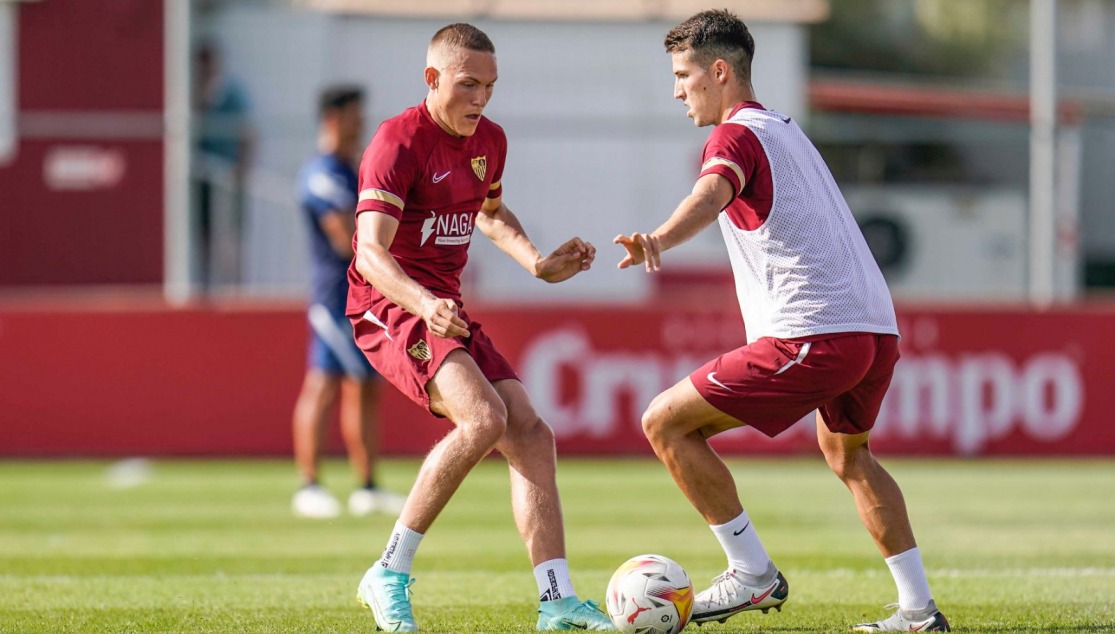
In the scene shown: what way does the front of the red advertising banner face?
toward the camera

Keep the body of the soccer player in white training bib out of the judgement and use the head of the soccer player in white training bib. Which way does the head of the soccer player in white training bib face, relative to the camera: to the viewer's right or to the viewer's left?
to the viewer's left

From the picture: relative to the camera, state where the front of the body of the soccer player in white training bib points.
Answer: to the viewer's left

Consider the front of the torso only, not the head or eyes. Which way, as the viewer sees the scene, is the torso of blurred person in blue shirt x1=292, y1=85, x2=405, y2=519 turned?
to the viewer's right

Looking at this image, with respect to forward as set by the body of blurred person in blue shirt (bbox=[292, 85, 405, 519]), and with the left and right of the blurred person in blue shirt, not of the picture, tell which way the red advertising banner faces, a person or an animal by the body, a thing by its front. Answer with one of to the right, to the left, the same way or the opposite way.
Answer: to the right

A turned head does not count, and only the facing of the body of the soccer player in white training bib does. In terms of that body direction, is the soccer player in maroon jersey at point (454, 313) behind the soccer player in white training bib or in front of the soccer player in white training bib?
in front

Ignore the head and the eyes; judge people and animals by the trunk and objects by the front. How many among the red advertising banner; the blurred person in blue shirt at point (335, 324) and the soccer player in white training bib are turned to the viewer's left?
1

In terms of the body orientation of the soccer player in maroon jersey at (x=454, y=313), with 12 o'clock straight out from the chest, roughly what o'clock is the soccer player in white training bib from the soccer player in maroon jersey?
The soccer player in white training bib is roughly at 11 o'clock from the soccer player in maroon jersey.

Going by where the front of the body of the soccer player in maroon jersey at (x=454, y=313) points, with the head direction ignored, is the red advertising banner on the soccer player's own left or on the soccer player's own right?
on the soccer player's own left

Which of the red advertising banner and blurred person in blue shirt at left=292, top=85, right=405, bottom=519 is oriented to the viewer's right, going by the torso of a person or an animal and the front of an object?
the blurred person in blue shirt

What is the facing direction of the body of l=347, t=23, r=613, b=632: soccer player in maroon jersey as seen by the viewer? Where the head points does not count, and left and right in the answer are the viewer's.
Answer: facing the viewer and to the right of the viewer

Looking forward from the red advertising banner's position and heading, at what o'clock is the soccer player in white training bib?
The soccer player in white training bib is roughly at 12 o'clock from the red advertising banner.
